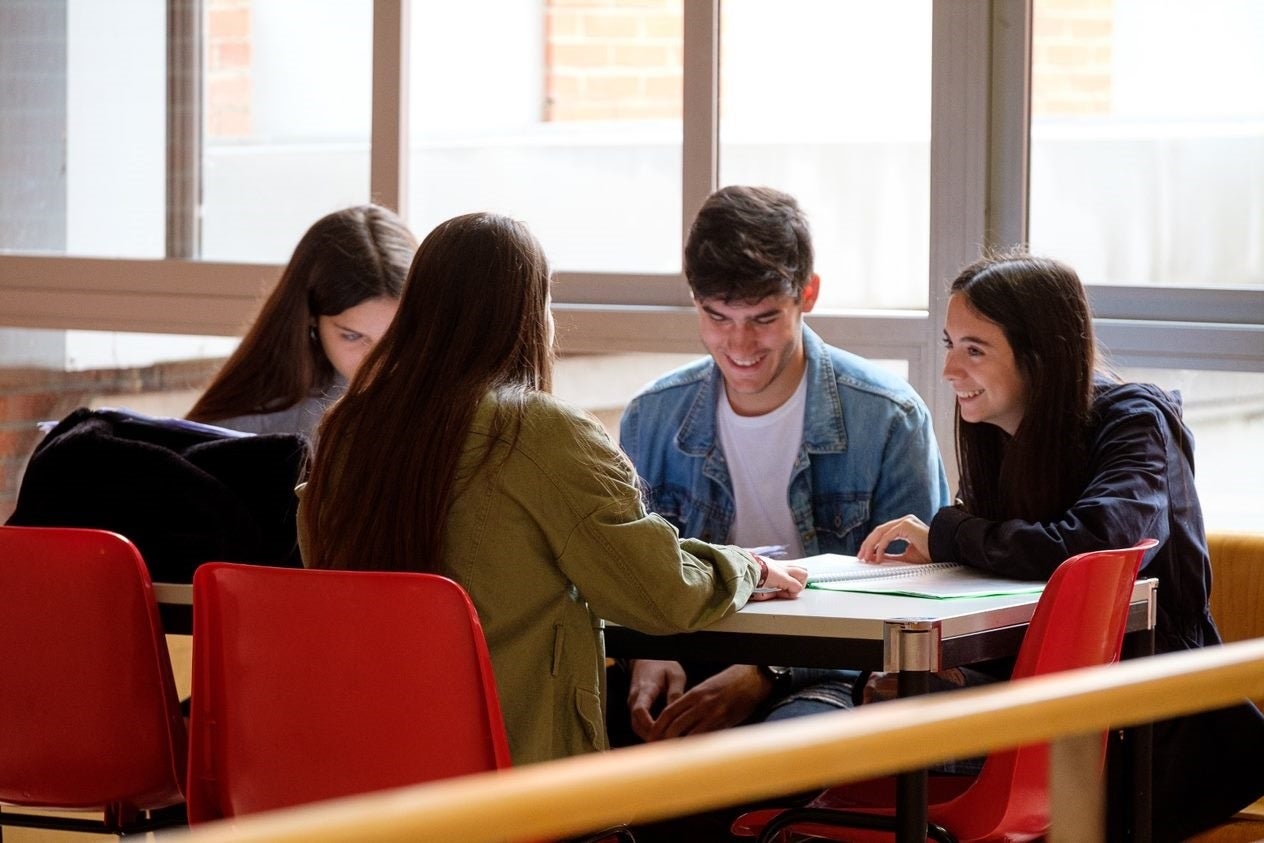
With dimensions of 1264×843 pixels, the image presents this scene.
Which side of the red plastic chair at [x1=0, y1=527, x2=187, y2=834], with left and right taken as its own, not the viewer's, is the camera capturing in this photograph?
back

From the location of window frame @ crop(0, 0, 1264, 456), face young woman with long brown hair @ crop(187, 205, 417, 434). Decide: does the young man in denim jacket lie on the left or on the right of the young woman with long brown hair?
left

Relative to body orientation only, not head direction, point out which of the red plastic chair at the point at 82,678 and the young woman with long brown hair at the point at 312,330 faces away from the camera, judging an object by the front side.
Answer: the red plastic chair

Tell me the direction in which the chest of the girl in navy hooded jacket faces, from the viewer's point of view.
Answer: to the viewer's left

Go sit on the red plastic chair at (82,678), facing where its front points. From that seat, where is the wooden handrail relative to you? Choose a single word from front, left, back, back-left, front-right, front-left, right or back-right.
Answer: back

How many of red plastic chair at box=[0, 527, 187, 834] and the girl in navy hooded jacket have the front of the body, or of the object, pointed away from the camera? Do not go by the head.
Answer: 1
